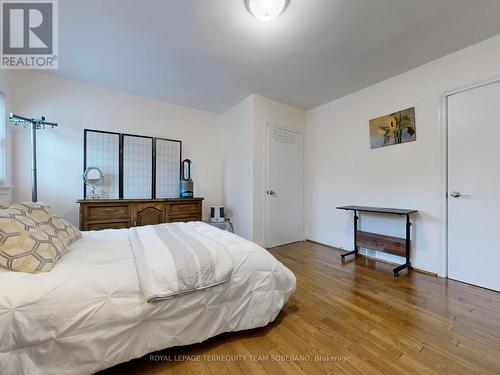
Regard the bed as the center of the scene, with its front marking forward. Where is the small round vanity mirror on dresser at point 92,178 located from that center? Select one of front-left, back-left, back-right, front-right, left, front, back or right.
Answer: left

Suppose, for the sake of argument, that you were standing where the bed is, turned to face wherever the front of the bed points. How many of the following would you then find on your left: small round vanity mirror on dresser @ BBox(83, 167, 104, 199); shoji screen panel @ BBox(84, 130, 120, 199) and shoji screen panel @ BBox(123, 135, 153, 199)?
3

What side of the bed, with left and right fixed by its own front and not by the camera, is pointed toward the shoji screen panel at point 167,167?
left

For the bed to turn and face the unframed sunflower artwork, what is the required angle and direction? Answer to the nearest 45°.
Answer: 0° — it already faces it

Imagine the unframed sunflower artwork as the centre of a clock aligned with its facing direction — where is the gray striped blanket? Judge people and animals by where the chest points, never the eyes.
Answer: The gray striped blanket is roughly at 11 o'clock from the unframed sunflower artwork.

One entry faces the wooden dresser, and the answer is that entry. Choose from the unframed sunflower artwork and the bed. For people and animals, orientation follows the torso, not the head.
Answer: the unframed sunflower artwork

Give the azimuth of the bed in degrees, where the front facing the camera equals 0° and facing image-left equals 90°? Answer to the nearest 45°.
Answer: approximately 270°

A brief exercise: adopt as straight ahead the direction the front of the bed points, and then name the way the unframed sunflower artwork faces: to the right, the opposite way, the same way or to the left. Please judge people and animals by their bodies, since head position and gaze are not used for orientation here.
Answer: the opposite way

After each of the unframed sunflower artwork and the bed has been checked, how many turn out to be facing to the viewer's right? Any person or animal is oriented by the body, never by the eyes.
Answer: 1

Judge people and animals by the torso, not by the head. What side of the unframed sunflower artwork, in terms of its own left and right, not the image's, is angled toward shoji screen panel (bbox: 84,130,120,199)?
front

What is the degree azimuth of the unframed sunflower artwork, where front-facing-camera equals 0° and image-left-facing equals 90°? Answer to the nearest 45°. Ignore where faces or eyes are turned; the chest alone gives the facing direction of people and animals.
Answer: approximately 45°

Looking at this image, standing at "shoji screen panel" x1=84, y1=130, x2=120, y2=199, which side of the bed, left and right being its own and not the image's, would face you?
left

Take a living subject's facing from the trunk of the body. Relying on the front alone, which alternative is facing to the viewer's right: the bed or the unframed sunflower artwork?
the bed

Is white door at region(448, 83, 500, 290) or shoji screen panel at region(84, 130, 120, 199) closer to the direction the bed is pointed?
the white door
